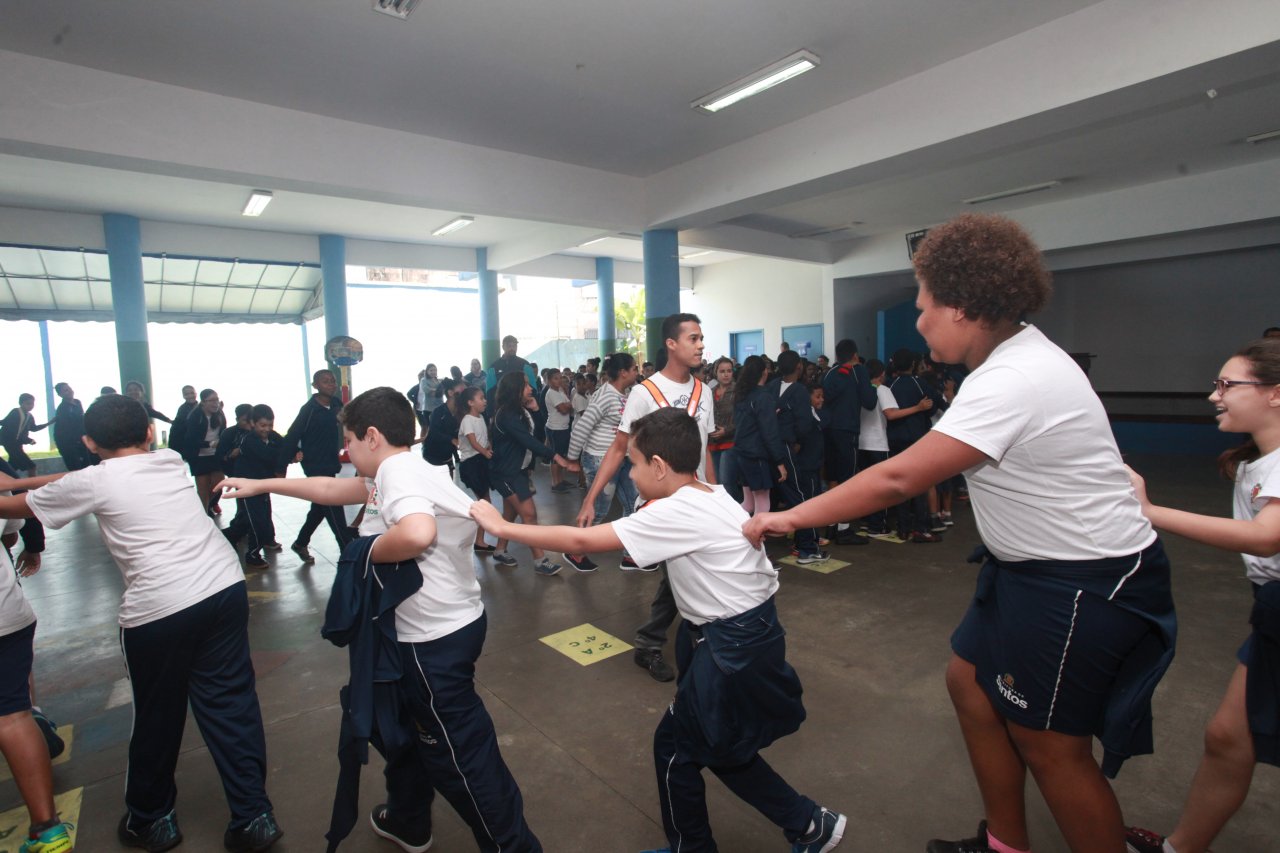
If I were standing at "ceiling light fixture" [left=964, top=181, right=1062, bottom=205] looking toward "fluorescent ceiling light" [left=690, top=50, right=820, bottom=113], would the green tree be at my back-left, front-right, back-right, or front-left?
back-right

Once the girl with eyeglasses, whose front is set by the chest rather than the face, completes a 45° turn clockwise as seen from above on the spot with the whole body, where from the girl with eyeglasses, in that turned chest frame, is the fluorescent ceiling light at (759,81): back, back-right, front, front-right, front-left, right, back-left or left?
front

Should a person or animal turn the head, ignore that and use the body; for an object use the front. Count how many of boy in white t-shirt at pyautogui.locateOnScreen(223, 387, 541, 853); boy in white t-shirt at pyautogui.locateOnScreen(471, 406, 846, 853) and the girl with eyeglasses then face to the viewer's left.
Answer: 3

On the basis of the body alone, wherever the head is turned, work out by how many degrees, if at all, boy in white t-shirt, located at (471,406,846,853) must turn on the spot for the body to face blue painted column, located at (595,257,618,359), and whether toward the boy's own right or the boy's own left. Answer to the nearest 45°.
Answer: approximately 90° to the boy's own right

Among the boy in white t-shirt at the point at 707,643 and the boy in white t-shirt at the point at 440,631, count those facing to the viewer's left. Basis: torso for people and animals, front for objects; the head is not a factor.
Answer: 2

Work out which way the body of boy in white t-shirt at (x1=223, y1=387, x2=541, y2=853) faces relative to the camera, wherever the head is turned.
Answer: to the viewer's left

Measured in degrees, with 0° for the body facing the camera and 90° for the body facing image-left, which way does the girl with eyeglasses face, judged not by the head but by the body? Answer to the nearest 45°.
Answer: approximately 90°

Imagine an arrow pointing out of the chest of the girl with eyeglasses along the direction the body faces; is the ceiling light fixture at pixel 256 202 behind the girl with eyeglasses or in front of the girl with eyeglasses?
in front

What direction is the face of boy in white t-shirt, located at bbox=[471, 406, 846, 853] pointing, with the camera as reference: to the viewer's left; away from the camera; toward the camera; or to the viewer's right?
to the viewer's left

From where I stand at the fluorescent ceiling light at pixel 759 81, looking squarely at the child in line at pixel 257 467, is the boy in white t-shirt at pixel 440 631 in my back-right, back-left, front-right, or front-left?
front-left

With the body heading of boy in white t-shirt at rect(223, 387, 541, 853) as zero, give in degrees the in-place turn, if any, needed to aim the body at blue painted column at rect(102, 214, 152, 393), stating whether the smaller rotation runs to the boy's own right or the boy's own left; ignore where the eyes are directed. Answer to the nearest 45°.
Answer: approximately 90° to the boy's own right

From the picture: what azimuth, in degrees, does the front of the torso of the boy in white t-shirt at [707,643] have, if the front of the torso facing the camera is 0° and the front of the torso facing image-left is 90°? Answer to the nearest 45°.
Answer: approximately 90°
